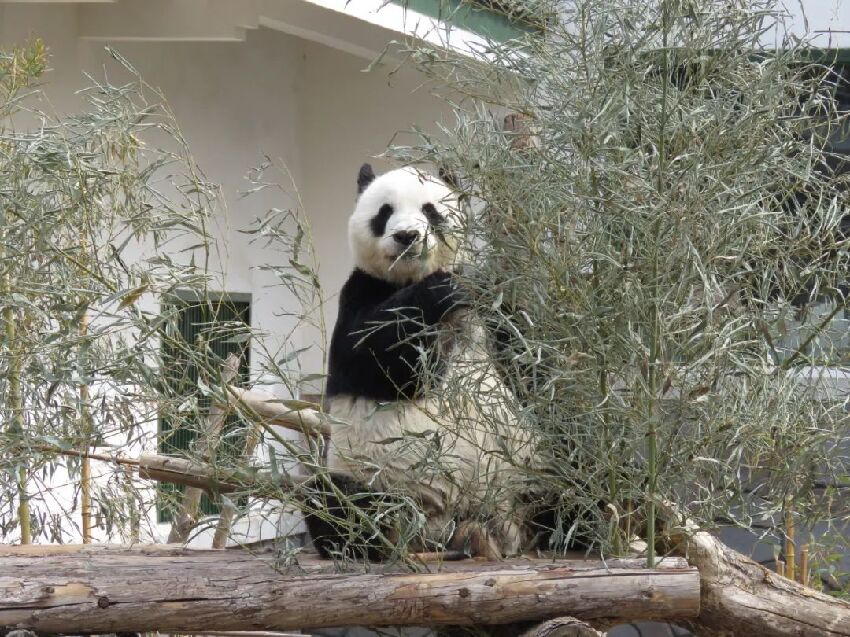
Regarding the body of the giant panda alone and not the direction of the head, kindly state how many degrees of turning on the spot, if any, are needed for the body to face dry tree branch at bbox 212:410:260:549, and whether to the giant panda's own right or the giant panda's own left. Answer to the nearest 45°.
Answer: approximately 135° to the giant panda's own right

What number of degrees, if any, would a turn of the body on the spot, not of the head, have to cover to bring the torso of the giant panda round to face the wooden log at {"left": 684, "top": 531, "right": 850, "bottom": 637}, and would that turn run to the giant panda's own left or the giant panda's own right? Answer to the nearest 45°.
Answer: approximately 45° to the giant panda's own left

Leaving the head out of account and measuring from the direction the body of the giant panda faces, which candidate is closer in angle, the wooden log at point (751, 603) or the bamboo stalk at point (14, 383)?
the wooden log

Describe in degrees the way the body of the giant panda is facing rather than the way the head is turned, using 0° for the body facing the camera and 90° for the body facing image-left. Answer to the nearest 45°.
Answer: approximately 315°

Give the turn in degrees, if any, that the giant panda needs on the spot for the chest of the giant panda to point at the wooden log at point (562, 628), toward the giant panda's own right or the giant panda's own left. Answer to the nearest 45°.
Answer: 0° — it already faces it

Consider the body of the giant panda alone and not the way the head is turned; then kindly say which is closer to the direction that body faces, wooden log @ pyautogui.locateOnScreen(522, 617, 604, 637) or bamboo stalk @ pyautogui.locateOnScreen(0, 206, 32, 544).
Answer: the wooden log

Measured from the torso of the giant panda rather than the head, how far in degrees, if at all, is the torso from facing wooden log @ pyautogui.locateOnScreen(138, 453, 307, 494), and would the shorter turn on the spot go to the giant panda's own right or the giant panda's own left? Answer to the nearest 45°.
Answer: approximately 135° to the giant panda's own right

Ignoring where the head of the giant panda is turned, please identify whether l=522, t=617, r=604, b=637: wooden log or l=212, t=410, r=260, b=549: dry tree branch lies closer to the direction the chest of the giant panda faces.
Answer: the wooden log
